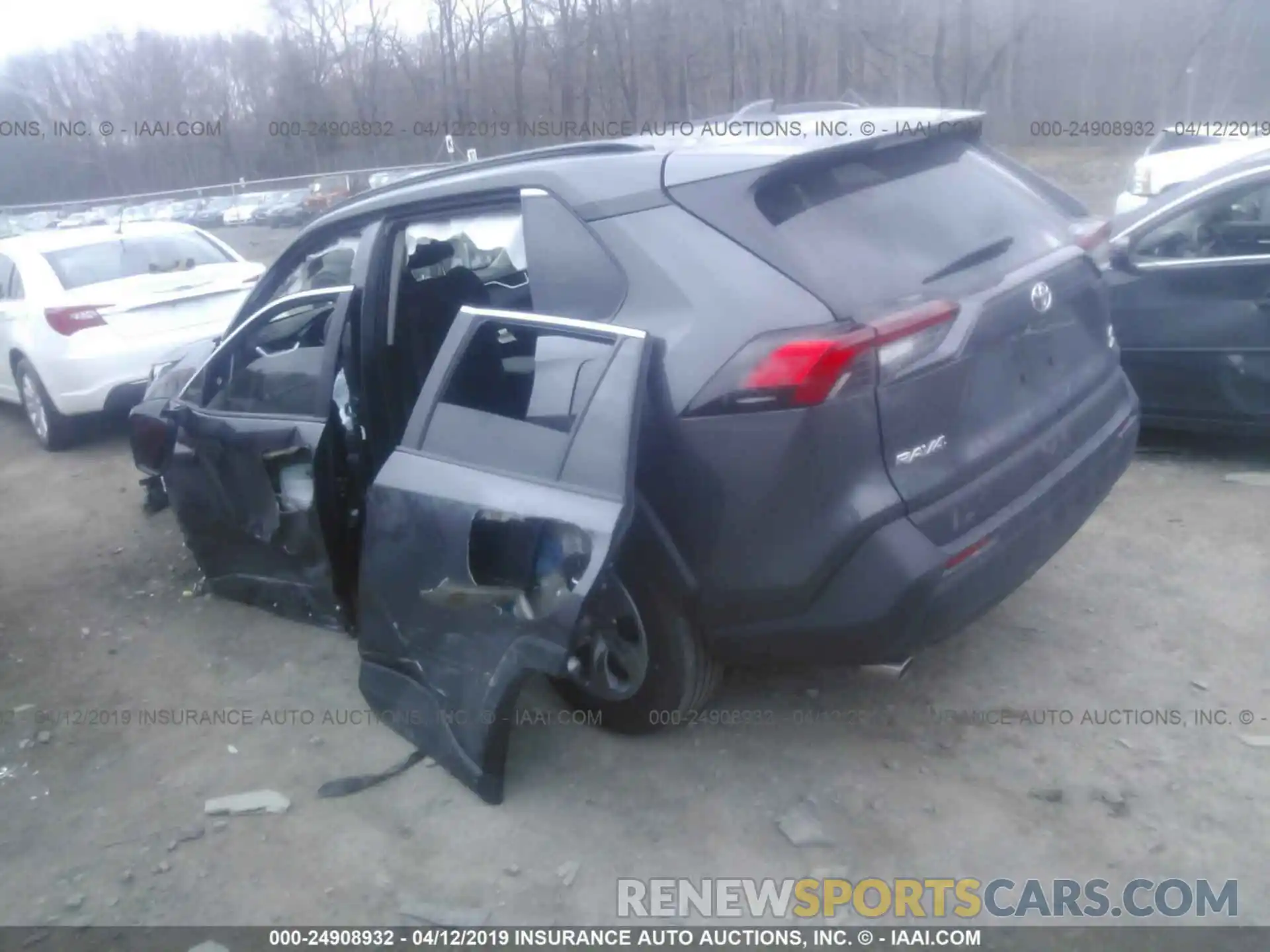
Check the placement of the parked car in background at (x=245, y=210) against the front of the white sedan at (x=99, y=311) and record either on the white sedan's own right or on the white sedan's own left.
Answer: on the white sedan's own right

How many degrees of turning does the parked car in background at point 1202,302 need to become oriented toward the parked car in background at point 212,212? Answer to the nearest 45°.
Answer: approximately 45° to its right

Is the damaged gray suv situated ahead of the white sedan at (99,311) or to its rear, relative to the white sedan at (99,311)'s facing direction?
to the rear

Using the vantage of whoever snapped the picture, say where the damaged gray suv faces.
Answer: facing away from the viewer and to the left of the viewer

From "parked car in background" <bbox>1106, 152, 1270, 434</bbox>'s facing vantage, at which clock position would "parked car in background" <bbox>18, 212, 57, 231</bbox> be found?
"parked car in background" <bbox>18, 212, 57, 231</bbox> is roughly at 1 o'clock from "parked car in background" <bbox>1106, 152, 1270, 434</bbox>.

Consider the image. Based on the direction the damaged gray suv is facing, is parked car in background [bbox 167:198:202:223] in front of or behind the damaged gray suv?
in front

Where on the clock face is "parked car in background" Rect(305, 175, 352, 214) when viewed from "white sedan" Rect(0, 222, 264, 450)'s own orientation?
The parked car in background is roughly at 2 o'clock from the white sedan.

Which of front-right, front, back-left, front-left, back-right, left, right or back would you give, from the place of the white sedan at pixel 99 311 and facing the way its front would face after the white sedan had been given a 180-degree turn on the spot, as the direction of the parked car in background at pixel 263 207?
back-left

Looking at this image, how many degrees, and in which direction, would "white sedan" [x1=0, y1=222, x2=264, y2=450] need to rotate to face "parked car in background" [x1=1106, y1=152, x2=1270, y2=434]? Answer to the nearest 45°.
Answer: approximately 180°

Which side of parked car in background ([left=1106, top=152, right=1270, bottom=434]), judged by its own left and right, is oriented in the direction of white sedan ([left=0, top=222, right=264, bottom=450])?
front

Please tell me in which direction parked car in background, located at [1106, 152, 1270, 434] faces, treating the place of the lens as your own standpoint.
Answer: facing to the left of the viewer

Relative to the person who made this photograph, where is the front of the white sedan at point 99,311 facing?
facing away from the viewer and to the left of the viewer

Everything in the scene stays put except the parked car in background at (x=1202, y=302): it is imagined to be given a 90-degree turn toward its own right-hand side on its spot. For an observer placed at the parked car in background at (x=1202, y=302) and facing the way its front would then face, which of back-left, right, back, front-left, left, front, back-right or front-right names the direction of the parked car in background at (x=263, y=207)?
front-left

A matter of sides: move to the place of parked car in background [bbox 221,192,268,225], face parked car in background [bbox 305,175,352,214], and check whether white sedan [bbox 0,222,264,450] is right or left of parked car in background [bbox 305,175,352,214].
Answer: right
